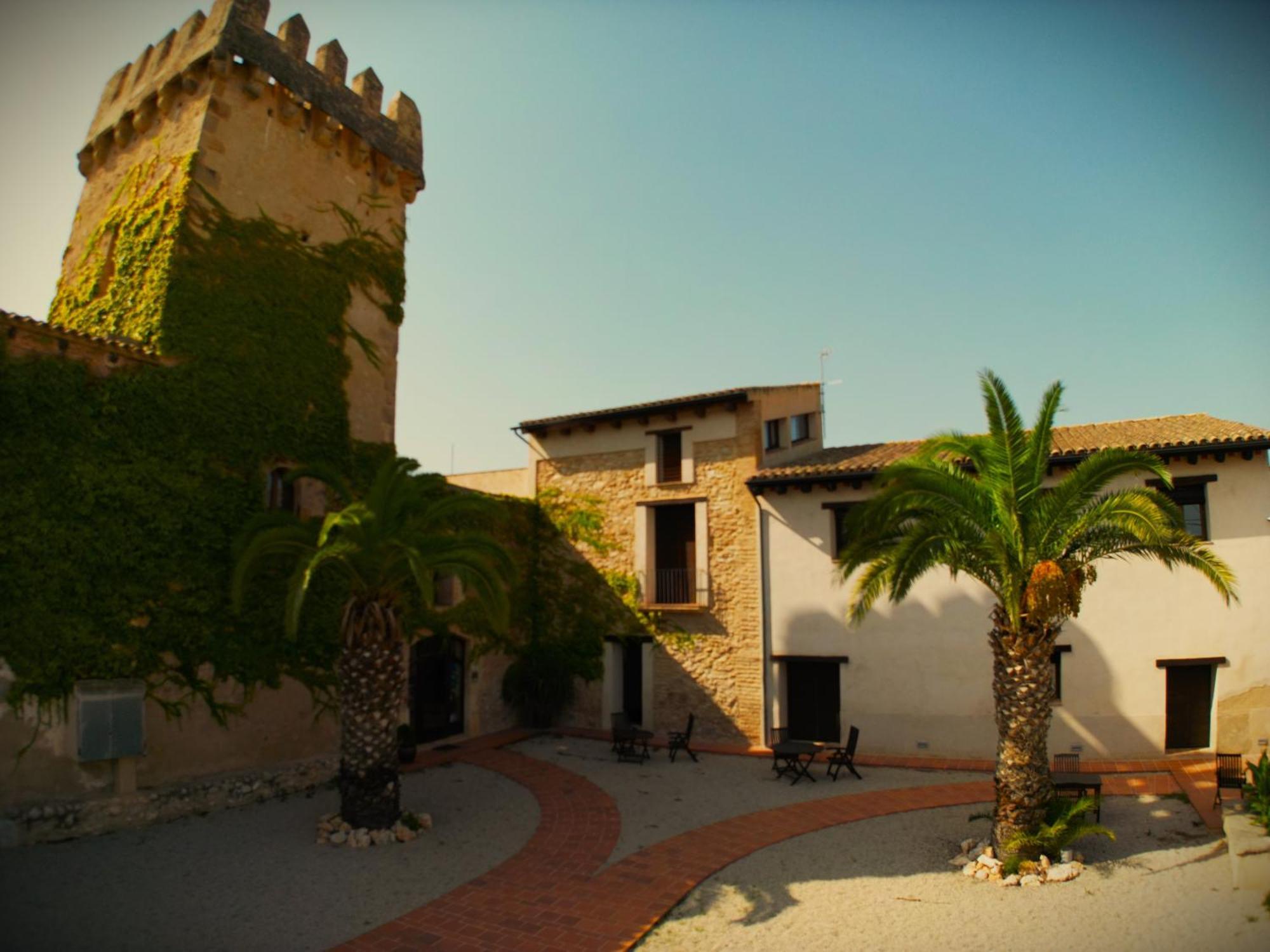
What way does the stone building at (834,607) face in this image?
toward the camera

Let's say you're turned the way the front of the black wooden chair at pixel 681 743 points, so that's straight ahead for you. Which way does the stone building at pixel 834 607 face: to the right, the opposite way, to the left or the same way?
to the left

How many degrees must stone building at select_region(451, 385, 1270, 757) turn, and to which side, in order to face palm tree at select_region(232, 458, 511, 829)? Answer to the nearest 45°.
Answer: approximately 45° to its right

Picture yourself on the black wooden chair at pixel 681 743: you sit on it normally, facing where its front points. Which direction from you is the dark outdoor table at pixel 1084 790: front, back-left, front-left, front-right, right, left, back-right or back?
back-left

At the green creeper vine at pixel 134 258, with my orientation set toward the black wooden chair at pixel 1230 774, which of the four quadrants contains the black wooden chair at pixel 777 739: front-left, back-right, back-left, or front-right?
front-left

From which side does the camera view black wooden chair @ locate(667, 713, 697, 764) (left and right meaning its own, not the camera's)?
left

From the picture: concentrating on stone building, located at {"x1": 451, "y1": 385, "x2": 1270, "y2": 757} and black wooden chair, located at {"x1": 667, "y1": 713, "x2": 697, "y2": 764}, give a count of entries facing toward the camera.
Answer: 1

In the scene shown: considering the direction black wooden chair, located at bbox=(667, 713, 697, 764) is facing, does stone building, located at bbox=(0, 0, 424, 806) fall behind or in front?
in front
